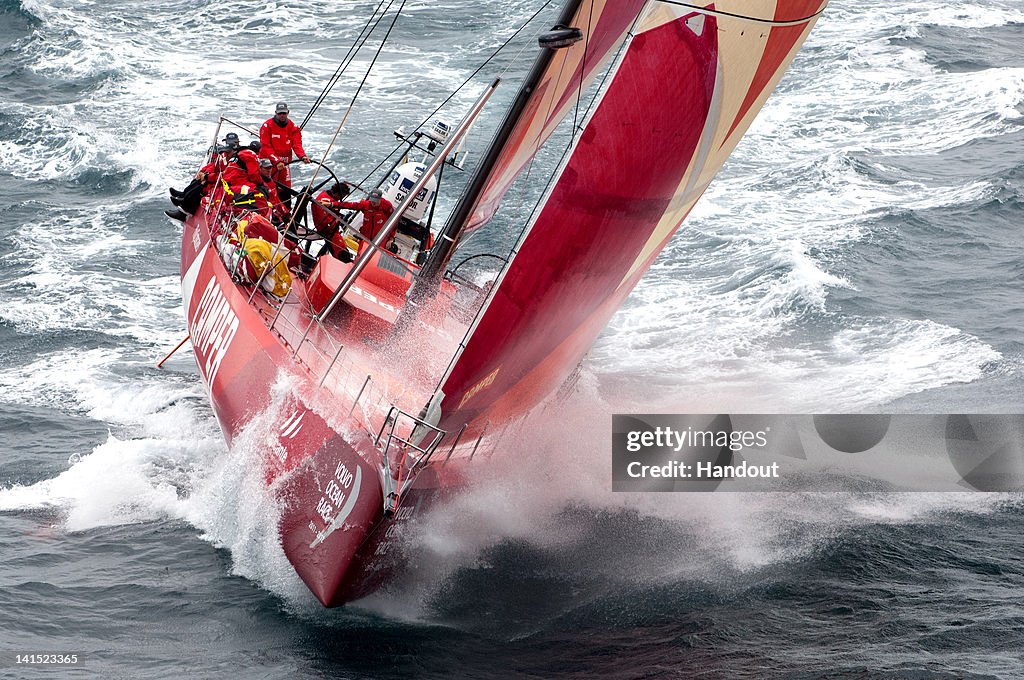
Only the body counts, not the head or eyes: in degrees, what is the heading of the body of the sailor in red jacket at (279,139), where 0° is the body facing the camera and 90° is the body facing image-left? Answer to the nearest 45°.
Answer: approximately 0°

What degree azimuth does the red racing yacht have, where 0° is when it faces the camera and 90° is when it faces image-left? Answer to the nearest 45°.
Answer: approximately 0°

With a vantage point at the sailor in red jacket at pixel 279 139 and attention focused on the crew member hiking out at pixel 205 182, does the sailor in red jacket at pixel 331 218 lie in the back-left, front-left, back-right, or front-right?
back-left
